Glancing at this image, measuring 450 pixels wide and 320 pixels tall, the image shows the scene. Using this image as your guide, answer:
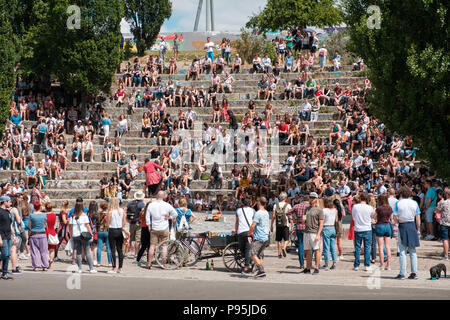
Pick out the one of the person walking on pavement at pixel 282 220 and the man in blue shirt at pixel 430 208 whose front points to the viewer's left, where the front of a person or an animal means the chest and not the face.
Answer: the man in blue shirt

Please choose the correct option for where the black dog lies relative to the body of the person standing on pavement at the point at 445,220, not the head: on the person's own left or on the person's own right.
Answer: on the person's own left

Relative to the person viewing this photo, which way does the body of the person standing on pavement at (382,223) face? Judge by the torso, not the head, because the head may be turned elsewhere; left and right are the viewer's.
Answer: facing away from the viewer

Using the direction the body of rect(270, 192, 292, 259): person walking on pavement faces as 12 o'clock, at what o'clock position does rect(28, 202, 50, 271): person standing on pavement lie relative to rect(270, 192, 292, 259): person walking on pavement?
rect(28, 202, 50, 271): person standing on pavement is roughly at 8 o'clock from rect(270, 192, 292, 259): person walking on pavement.

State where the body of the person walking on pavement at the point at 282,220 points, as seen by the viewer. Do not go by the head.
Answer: away from the camera

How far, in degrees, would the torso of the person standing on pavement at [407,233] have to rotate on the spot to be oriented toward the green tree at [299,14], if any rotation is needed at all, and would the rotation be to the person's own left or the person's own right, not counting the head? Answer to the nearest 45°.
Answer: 0° — they already face it

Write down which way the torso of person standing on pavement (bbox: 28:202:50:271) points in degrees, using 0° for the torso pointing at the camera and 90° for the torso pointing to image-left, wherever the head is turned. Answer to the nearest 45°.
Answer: approximately 180°

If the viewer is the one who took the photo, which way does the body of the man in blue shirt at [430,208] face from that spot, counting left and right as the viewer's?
facing to the left of the viewer

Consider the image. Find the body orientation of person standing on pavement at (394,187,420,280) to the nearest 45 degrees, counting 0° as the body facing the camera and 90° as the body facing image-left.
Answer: approximately 180°

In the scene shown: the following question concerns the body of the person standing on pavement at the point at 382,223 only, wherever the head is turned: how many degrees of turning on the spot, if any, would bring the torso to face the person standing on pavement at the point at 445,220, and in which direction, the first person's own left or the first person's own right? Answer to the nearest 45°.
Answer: approximately 45° to the first person's own right

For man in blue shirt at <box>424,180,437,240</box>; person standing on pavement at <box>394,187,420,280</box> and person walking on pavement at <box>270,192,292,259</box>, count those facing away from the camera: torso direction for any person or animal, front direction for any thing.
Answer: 2

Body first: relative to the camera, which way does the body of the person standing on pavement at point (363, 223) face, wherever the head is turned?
away from the camera

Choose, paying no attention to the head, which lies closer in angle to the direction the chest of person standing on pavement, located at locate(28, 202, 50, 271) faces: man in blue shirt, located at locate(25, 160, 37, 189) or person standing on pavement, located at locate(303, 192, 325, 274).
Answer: the man in blue shirt

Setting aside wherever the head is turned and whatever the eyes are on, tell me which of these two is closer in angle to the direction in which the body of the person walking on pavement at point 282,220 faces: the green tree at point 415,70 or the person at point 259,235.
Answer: the green tree

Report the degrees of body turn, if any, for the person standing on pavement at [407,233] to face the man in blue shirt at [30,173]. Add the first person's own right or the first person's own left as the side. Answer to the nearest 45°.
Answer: approximately 45° to the first person's own left
